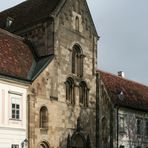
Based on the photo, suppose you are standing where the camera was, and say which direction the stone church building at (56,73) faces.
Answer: facing the viewer and to the right of the viewer
